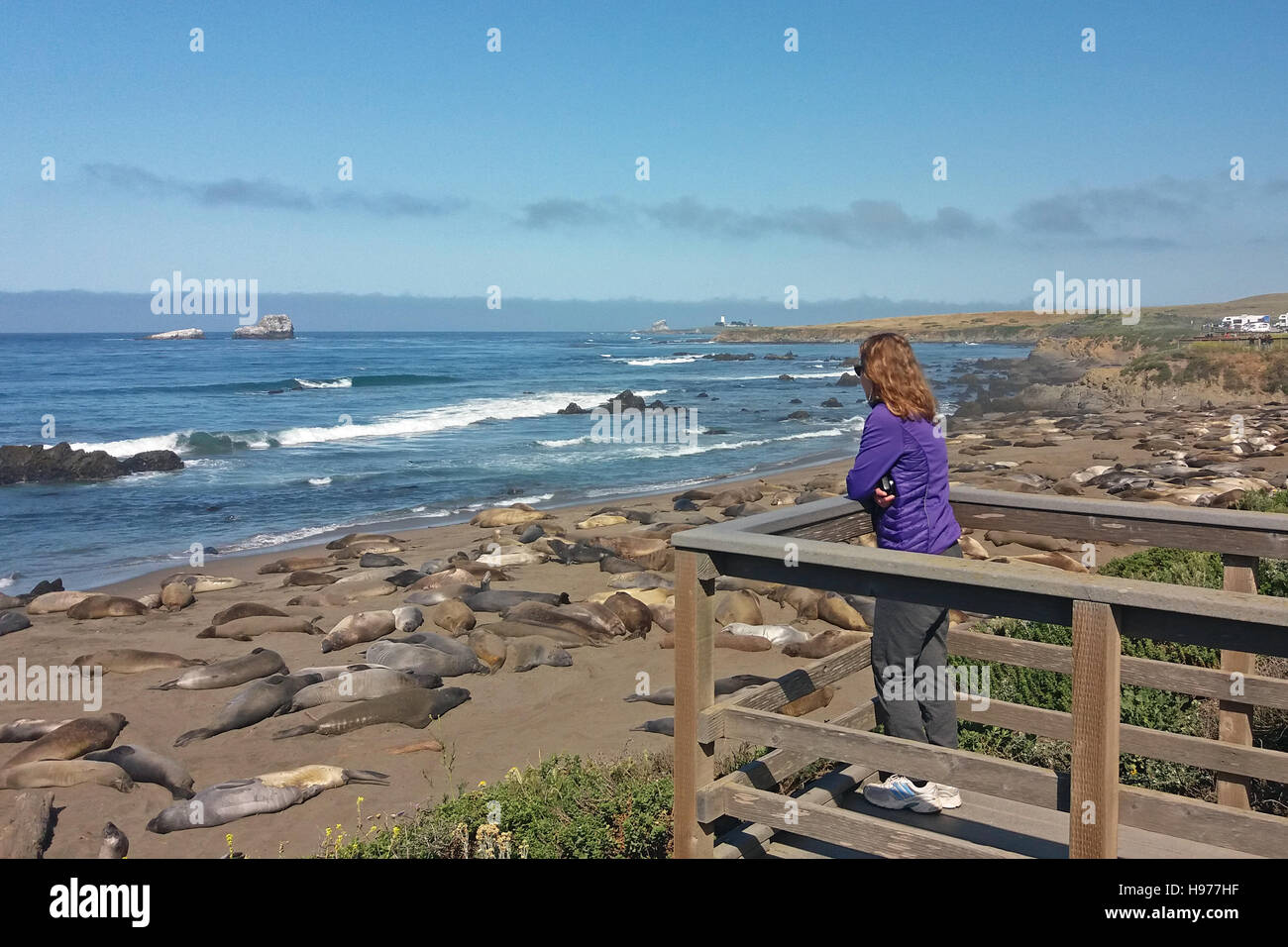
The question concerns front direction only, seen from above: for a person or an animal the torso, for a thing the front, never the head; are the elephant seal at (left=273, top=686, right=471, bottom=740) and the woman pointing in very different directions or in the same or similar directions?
very different directions

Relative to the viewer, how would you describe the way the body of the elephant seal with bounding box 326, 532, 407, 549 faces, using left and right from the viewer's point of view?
facing to the left of the viewer

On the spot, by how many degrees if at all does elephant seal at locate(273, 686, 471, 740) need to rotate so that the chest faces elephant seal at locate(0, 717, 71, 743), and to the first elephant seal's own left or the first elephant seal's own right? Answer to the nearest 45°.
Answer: approximately 180°

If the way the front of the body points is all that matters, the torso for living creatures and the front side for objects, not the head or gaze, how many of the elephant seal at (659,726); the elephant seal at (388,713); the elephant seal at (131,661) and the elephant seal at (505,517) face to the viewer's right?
2

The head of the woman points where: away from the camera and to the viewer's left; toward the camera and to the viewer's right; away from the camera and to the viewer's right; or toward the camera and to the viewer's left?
away from the camera and to the viewer's left

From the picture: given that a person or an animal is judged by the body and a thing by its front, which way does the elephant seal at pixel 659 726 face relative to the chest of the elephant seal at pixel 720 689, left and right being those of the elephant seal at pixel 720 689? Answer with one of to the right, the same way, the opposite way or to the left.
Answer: the same way

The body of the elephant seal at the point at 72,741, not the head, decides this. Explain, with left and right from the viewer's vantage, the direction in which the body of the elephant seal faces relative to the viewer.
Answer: facing away from the viewer and to the right of the viewer

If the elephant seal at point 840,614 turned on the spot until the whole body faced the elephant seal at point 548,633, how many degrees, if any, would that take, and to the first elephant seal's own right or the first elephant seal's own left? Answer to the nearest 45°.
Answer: approximately 45° to the first elephant seal's own left

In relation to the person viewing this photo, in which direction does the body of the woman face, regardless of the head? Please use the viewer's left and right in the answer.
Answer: facing to the left of the viewer

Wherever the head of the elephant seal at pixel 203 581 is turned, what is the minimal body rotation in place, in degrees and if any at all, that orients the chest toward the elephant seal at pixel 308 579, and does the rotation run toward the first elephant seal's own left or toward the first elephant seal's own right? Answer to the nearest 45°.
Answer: approximately 135° to the first elephant seal's own left
